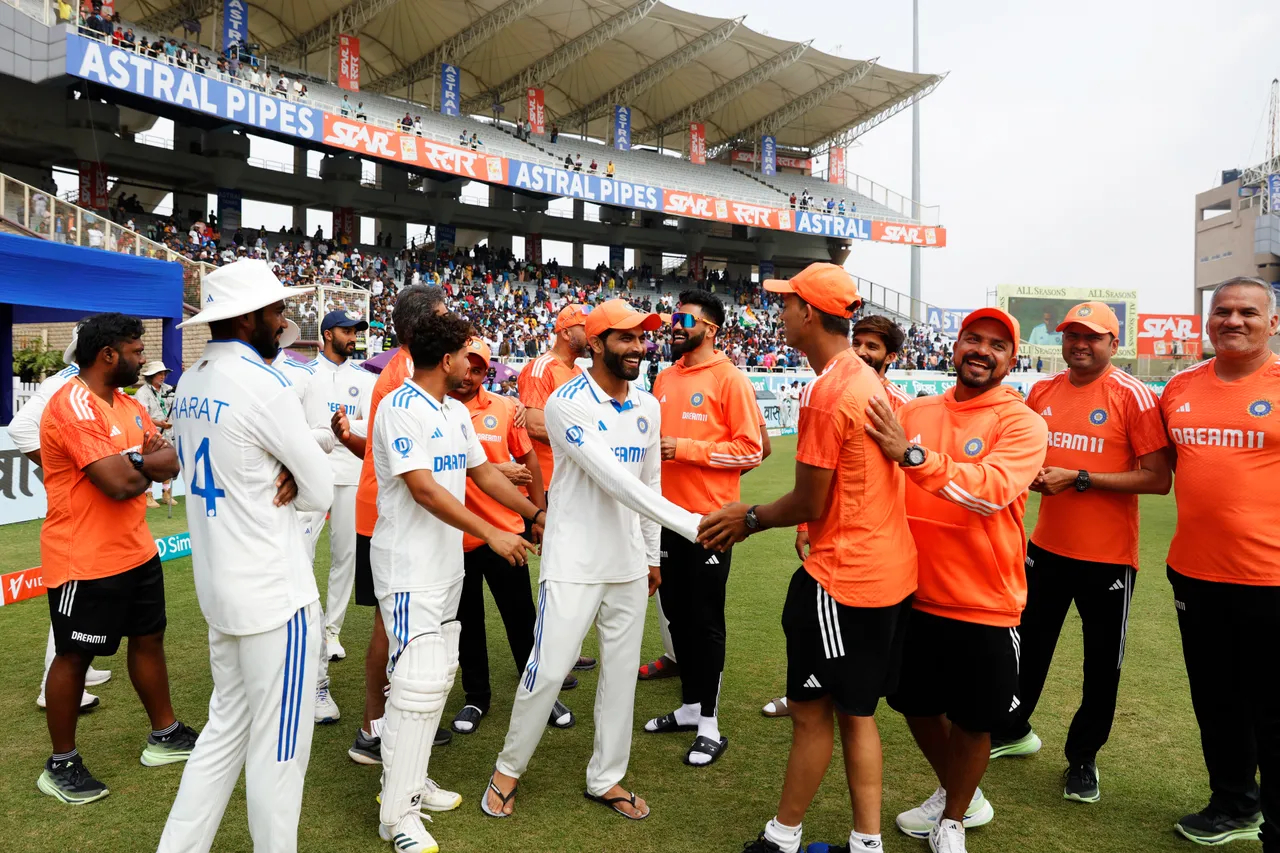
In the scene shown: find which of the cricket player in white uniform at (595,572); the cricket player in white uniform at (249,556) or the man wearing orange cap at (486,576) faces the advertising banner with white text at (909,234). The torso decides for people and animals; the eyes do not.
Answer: the cricket player in white uniform at (249,556)

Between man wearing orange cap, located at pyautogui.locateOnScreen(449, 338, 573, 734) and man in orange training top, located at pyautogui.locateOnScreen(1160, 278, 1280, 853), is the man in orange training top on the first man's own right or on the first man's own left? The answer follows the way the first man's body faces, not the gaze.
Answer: on the first man's own left

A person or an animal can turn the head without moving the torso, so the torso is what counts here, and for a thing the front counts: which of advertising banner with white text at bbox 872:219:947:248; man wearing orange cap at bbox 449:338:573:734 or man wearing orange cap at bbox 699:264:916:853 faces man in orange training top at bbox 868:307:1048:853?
the advertising banner with white text

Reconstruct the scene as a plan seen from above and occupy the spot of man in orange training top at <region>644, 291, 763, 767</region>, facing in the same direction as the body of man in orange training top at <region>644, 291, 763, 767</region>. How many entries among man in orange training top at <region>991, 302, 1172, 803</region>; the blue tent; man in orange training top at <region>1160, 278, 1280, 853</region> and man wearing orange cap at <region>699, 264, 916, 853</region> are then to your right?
1

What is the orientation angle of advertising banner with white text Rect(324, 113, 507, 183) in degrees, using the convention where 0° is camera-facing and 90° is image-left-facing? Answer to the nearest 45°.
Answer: approximately 315°

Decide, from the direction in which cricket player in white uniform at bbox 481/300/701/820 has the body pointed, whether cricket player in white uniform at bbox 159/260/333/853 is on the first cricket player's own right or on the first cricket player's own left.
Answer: on the first cricket player's own right

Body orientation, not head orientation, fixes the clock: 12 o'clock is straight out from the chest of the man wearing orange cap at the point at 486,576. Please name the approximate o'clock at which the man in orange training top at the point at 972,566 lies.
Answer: The man in orange training top is roughly at 9 o'clock from the man wearing orange cap.

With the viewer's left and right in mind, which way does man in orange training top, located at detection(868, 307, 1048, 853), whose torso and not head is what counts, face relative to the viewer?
facing the viewer and to the left of the viewer

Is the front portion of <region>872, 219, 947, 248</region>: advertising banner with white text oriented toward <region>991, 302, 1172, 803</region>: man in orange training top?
yes
